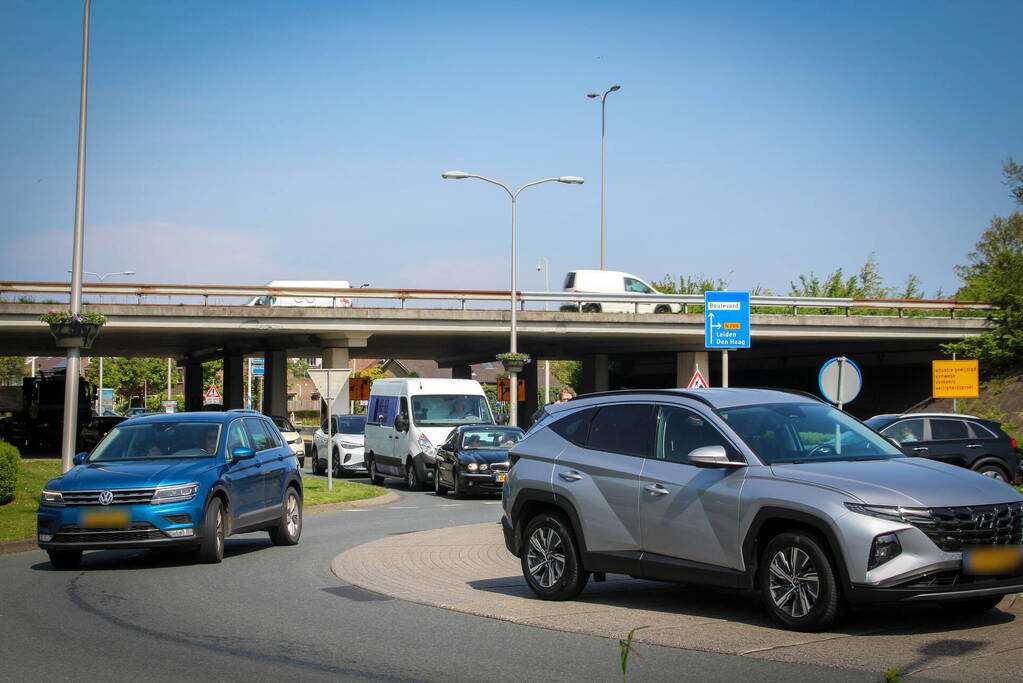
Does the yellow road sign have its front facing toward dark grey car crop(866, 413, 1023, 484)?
yes

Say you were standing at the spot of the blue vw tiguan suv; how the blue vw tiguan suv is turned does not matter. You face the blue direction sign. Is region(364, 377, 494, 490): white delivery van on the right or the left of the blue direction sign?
left

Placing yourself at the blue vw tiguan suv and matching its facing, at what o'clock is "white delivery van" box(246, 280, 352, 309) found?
The white delivery van is roughly at 5 o'clock from the blue vw tiguan suv.

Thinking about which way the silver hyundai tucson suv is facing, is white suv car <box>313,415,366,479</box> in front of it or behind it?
behind

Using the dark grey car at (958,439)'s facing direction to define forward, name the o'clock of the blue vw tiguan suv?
The blue vw tiguan suv is roughly at 10 o'clock from the dark grey car.

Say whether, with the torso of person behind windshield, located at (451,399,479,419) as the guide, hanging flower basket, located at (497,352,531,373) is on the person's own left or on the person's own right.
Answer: on the person's own left

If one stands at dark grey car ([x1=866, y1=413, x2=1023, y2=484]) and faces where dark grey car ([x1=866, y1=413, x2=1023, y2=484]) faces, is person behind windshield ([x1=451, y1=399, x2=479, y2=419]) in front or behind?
in front

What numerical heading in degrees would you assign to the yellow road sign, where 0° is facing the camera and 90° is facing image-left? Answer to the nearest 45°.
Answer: approximately 0°
